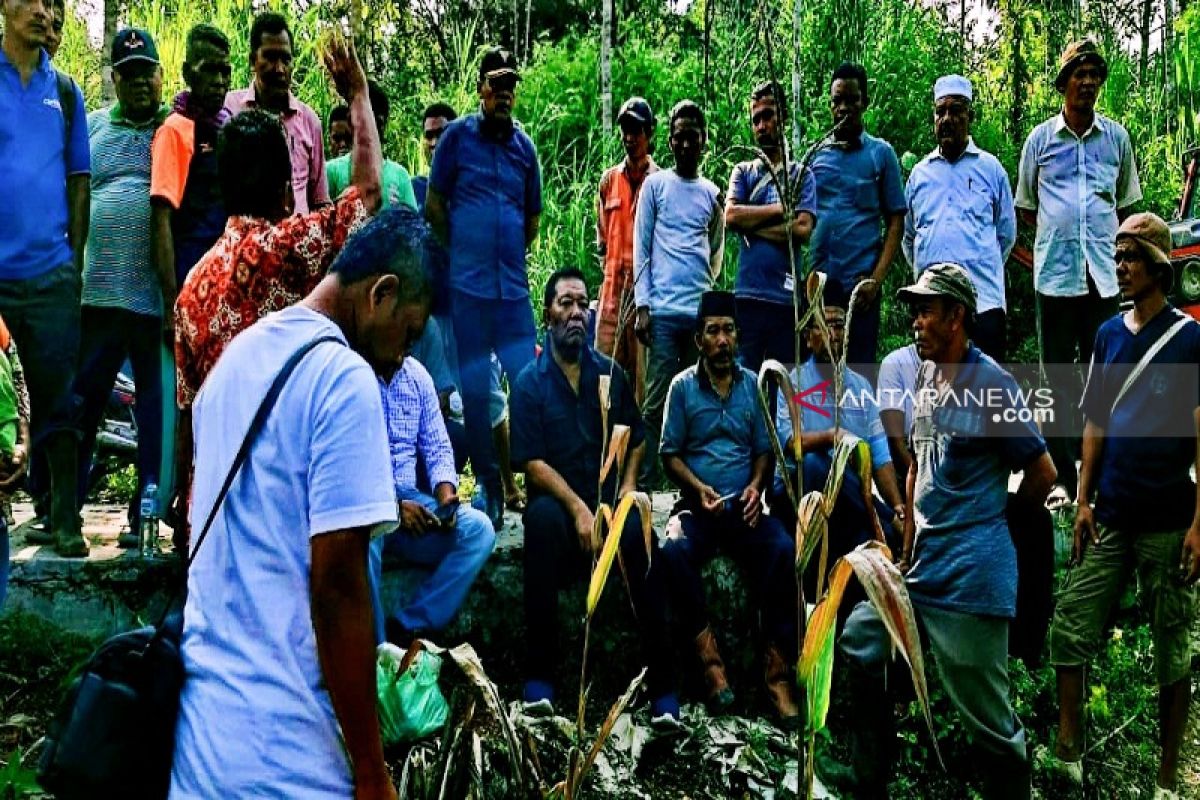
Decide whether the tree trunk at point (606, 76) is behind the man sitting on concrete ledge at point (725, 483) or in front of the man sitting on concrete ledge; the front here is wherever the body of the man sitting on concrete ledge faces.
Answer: behind

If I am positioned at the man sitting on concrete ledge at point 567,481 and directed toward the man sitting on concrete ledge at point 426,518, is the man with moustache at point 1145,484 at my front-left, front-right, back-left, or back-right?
back-left

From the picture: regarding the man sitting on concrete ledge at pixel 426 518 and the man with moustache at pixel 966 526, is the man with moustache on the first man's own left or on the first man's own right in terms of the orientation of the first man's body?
on the first man's own left

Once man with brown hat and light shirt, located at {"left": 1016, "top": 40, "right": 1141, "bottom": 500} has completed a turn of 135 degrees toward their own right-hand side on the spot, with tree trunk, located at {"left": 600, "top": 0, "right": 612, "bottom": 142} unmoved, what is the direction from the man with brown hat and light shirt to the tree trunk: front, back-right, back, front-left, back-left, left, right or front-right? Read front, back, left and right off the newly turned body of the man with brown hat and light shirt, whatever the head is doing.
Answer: front

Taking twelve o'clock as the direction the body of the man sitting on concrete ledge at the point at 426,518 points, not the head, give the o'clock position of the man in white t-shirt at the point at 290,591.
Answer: The man in white t-shirt is roughly at 12 o'clock from the man sitting on concrete ledge.

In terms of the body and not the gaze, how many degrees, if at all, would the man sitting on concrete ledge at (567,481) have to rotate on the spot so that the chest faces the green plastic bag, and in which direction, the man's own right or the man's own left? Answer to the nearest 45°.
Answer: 0° — they already face it

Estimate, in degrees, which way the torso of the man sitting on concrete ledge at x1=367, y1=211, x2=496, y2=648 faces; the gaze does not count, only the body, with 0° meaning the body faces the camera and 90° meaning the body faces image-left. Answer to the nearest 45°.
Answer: approximately 0°

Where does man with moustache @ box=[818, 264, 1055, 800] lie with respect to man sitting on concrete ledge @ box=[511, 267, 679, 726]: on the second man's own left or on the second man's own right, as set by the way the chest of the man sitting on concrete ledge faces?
on the second man's own left

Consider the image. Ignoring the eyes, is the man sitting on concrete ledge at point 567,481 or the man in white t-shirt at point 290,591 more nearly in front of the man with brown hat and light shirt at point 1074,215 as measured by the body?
the man in white t-shirt

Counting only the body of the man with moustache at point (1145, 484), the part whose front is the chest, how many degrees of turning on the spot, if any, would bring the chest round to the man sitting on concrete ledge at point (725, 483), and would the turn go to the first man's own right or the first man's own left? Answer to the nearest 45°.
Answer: approximately 45° to the first man's own right

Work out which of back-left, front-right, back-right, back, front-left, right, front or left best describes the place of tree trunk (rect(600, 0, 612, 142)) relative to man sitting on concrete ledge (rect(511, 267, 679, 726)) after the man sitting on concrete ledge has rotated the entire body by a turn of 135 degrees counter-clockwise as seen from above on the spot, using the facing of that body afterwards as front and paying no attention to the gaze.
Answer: front-left
